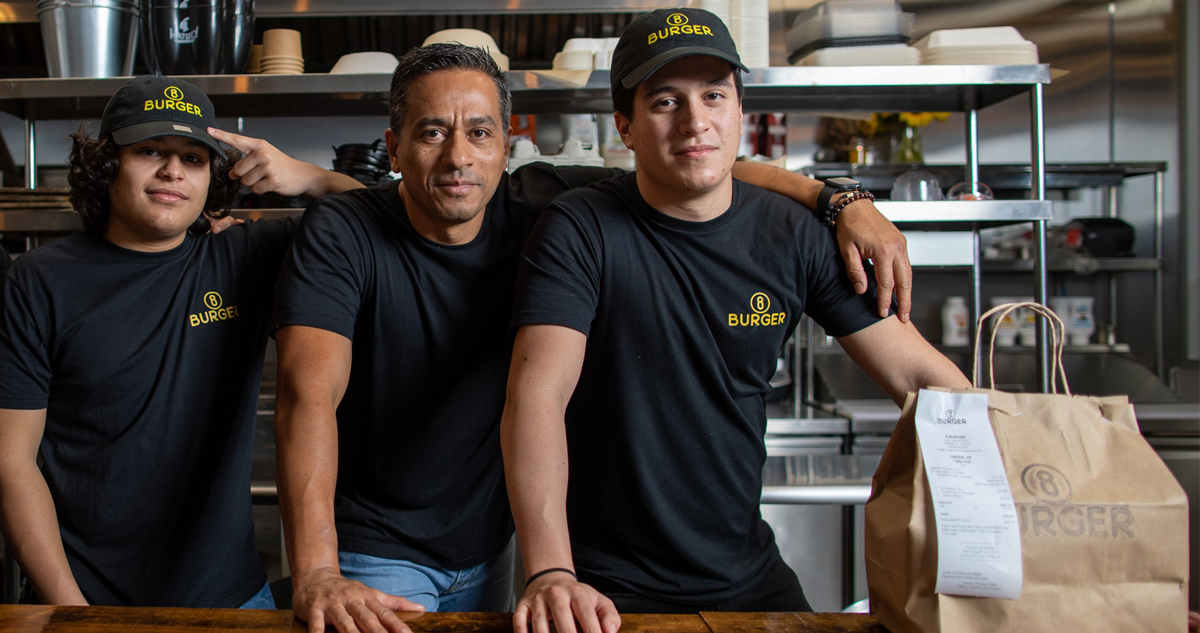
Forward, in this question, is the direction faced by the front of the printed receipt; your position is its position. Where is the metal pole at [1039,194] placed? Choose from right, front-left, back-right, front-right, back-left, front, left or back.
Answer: back

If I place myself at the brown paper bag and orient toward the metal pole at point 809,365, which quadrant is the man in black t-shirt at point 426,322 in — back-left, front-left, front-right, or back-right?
front-left

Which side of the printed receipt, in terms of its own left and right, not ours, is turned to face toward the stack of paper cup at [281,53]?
right

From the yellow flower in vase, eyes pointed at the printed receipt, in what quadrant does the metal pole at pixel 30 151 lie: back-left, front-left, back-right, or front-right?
front-right

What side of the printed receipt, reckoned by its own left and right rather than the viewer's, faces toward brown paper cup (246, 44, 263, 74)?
right

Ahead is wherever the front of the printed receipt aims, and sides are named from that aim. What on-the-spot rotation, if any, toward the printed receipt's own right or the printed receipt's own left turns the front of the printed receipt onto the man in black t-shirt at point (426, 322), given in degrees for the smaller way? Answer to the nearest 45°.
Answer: approximately 90° to the printed receipt's own right

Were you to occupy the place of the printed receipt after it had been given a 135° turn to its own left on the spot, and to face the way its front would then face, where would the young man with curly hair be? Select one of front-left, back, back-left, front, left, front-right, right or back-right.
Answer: back-left

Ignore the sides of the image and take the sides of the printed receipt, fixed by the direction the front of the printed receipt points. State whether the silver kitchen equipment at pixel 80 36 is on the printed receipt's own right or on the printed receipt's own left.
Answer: on the printed receipt's own right

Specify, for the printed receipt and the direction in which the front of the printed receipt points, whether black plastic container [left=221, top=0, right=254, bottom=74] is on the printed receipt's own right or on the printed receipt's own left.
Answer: on the printed receipt's own right

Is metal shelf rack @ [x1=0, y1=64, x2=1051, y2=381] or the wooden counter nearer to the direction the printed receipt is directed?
the wooden counter

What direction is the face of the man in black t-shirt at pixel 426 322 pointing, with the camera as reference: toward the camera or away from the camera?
toward the camera

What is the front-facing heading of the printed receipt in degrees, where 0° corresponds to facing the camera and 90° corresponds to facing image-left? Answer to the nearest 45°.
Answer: approximately 0°

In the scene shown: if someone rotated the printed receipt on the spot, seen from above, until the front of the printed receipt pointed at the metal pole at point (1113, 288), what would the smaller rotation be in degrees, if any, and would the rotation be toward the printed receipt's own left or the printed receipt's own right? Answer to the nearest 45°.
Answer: approximately 180°
